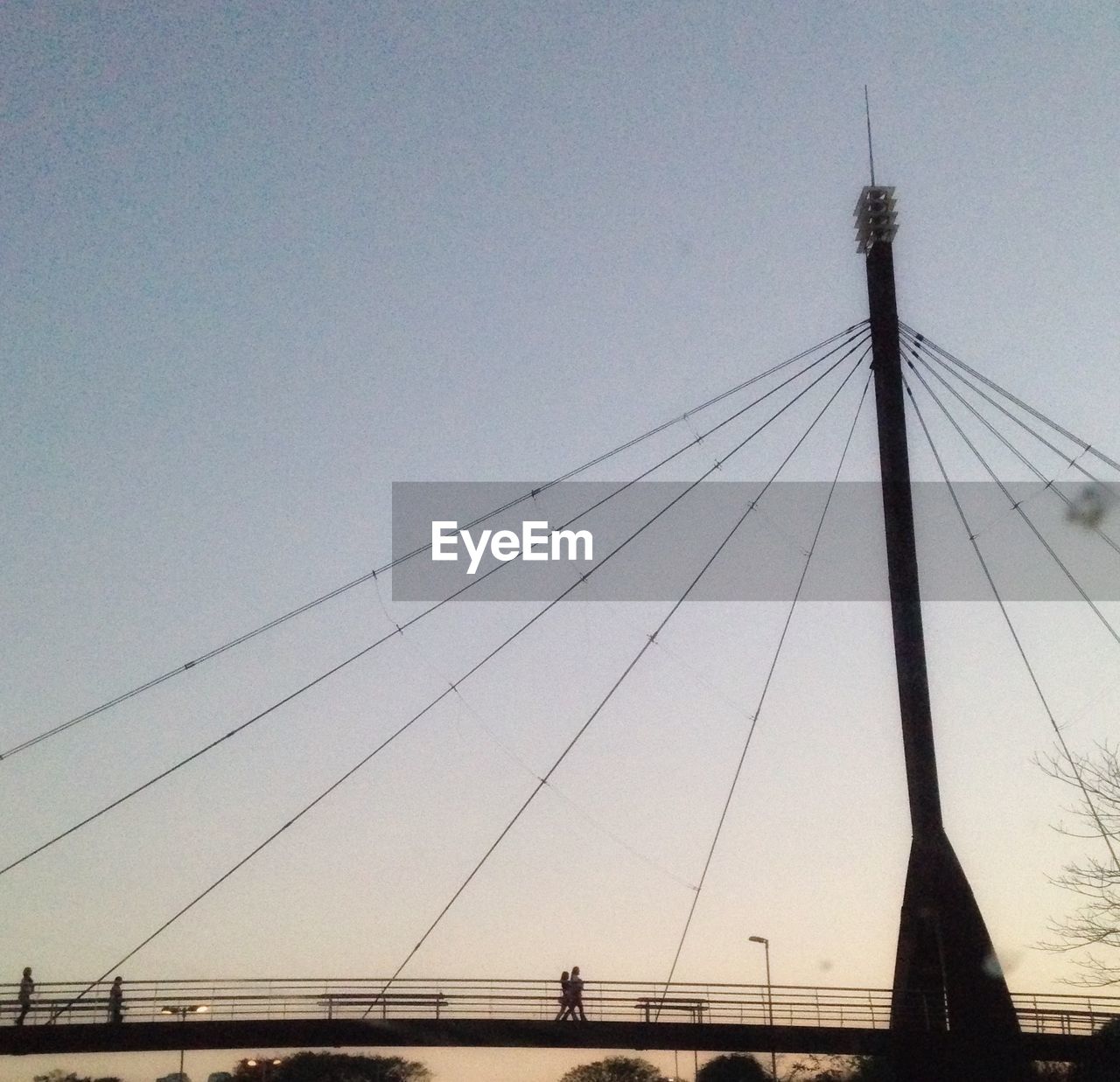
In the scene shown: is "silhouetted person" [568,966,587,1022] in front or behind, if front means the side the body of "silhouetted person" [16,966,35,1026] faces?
in front

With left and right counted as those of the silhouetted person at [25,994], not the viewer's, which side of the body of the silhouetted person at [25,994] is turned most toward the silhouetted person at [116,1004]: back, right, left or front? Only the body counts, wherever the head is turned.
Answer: front

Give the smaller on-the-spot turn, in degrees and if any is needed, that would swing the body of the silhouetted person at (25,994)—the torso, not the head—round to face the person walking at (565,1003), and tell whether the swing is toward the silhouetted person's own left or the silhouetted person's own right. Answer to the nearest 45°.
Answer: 0° — they already face them

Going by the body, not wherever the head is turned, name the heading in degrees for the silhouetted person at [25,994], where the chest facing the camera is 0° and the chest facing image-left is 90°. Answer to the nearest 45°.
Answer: approximately 270°

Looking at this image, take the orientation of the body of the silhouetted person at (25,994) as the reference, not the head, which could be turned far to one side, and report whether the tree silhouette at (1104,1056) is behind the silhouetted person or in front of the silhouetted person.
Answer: in front
